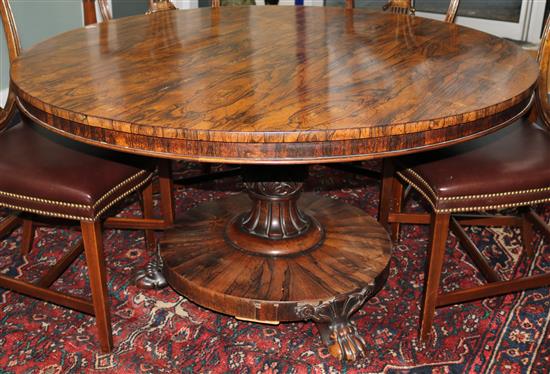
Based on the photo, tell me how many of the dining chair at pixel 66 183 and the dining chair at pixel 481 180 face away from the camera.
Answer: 0

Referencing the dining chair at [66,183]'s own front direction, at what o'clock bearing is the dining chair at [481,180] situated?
the dining chair at [481,180] is roughly at 11 o'clock from the dining chair at [66,183].

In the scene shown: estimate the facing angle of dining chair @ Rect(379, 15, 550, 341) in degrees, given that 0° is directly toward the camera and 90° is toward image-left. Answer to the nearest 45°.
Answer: approximately 45°
